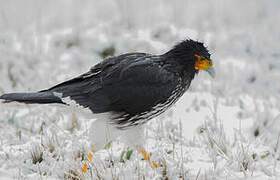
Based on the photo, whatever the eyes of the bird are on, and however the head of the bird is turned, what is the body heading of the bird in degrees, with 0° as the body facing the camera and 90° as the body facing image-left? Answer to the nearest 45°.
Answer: approximately 270°
